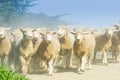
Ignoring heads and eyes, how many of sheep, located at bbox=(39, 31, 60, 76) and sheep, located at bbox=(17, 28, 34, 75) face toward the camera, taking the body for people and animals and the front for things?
2

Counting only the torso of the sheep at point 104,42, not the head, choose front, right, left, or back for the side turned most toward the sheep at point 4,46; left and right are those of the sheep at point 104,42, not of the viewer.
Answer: right

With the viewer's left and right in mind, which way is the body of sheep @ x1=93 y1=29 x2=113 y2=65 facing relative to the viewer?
facing the viewer and to the right of the viewer

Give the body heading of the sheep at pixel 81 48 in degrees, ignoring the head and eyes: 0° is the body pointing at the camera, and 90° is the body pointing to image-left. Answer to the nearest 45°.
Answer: approximately 45°

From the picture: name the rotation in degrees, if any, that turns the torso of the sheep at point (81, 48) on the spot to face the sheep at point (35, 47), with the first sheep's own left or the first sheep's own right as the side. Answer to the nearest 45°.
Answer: approximately 45° to the first sheep's own right

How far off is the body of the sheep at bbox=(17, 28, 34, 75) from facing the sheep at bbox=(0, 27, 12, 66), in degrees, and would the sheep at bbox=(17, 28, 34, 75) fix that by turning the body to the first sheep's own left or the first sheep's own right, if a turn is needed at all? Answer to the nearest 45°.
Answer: approximately 135° to the first sheep's own right
